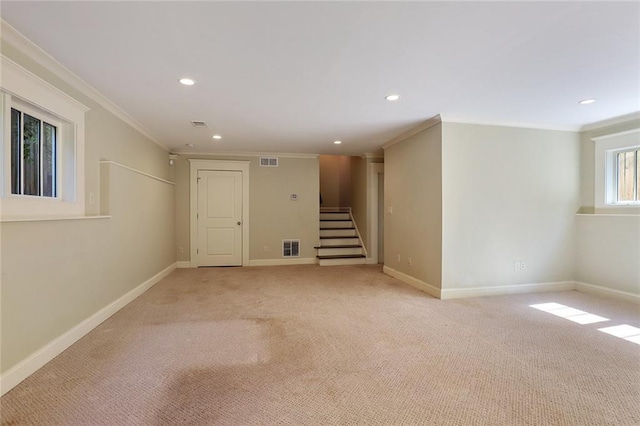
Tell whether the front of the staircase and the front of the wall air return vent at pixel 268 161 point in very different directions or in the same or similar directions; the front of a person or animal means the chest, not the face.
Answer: same or similar directions

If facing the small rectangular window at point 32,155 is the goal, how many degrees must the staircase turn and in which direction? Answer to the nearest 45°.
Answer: approximately 45° to its right

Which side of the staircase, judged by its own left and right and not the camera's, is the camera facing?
front

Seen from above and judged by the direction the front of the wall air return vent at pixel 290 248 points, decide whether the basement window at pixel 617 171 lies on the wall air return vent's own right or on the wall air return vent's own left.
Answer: on the wall air return vent's own left

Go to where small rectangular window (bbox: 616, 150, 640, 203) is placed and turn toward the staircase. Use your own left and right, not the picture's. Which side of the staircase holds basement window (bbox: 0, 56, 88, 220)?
left

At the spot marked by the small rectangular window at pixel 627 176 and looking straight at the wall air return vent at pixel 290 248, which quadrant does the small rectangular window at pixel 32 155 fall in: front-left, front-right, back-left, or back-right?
front-left

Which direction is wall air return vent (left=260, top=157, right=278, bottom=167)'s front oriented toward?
toward the camera

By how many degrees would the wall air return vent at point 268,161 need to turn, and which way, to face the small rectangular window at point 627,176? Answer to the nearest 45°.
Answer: approximately 45° to its left

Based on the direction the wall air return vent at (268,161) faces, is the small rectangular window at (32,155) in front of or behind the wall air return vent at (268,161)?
in front

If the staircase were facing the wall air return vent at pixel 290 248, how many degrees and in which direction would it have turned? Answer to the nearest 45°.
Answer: approximately 45° to its right

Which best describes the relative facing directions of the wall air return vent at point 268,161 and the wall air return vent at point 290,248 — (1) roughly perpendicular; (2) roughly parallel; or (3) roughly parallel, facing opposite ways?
roughly parallel

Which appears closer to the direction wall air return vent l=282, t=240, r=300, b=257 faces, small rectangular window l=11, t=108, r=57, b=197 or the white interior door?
the small rectangular window

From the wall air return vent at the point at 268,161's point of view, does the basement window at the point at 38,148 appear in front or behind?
in front

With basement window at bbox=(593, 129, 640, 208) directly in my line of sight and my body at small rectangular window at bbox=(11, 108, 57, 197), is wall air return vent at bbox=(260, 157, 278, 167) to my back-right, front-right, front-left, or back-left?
front-left

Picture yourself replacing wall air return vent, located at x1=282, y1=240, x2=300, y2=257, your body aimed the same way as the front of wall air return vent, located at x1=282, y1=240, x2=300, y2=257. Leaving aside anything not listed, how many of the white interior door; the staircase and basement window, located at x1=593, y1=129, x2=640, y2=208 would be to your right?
1

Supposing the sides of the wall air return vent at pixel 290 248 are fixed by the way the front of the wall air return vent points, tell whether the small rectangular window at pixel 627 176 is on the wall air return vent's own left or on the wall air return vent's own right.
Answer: on the wall air return vent's own left

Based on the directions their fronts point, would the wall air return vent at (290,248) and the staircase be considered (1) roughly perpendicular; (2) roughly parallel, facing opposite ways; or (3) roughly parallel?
roughly parallel
